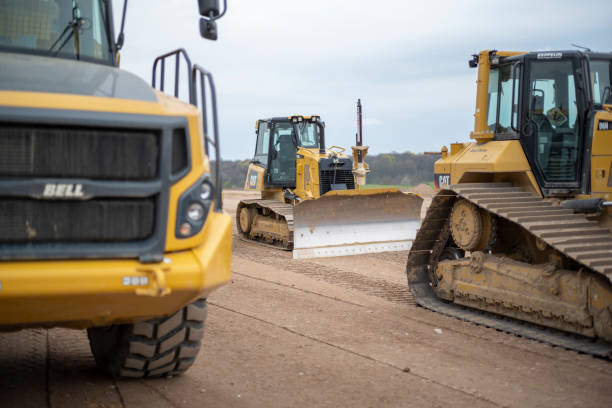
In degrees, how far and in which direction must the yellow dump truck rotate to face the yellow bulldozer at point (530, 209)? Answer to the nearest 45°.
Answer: approximately 135° to its left

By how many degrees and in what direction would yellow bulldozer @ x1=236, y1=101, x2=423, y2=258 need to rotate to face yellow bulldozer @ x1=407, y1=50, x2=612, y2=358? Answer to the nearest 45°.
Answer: approximately 45° to its right

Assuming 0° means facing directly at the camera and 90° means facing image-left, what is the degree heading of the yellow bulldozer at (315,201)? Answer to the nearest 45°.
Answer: approximately 315°

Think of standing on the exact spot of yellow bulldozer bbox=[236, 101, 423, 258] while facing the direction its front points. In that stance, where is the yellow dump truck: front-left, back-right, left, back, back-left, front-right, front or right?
front-right

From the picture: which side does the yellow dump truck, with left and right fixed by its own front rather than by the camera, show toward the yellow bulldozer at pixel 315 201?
back
